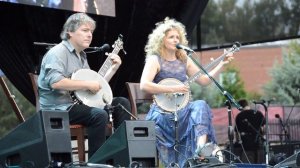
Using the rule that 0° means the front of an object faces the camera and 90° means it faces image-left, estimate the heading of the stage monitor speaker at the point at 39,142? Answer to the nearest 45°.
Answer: approximately 135°

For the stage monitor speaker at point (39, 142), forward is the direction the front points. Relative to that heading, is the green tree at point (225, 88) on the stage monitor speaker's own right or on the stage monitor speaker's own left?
on the stage monitor speaker's own right

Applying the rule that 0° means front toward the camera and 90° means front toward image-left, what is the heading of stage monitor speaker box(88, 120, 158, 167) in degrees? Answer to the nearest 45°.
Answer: approximately 135°

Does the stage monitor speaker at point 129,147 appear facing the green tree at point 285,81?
no

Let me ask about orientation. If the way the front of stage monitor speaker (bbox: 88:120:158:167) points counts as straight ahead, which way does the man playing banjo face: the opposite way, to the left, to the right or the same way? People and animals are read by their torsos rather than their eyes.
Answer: the opposite way

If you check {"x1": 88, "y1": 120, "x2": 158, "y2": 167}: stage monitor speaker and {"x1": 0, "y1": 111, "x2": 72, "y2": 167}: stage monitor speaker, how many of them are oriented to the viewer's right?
0

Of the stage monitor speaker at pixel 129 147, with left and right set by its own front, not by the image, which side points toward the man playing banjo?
front

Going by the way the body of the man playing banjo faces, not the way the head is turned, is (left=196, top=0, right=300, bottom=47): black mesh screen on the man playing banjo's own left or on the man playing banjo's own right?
on the man playing banjo's own left

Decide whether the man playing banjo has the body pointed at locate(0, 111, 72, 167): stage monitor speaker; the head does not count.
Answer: no

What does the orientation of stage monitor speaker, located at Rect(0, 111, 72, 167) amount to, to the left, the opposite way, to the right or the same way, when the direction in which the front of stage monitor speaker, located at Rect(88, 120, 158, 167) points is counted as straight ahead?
the same way

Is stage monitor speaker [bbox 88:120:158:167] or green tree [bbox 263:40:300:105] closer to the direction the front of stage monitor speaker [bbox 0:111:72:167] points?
the green tree

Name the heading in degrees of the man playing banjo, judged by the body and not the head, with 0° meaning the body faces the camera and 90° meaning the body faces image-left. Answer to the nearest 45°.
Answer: approximately 315°

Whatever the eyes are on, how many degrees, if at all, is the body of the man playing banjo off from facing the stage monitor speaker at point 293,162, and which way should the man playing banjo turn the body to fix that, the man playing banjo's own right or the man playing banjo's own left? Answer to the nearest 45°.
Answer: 0° — they already face it

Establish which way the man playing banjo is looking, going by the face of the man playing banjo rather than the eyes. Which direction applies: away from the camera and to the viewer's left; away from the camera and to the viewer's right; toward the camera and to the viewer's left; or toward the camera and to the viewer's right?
toward the camera and to the viewer's right

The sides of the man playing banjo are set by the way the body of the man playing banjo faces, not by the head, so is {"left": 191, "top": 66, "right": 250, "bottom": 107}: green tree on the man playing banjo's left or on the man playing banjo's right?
on the man playing banjo's left
